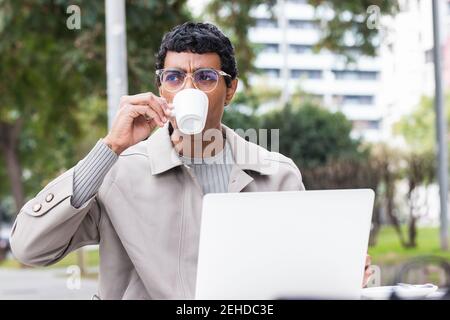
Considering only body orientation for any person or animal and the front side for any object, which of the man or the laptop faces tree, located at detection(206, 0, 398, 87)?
the laptop

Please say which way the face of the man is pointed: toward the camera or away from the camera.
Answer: toward the camera

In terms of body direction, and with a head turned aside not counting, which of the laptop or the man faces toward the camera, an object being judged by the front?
the man

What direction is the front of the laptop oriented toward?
away from the camera

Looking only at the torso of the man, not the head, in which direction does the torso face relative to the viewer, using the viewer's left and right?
facing the viewer

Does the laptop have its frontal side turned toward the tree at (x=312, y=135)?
yes

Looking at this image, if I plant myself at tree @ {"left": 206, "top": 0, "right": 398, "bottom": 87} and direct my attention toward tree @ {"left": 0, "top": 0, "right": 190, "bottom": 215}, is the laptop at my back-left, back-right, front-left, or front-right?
front-left

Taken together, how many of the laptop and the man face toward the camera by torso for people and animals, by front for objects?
1

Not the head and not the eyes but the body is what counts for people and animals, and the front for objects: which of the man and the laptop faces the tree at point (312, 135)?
the laptop

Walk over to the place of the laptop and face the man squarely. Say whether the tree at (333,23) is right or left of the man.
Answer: right

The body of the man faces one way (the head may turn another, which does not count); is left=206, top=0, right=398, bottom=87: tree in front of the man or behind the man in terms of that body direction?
behind

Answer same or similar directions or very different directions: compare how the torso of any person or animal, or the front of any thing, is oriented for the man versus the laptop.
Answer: very different directions
